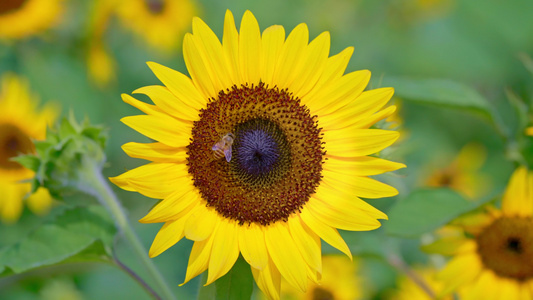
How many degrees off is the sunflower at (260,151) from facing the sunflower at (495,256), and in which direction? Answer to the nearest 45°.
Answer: approximately 90° to its left

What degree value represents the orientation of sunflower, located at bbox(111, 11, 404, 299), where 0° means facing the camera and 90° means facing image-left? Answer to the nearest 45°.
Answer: approximately 0°

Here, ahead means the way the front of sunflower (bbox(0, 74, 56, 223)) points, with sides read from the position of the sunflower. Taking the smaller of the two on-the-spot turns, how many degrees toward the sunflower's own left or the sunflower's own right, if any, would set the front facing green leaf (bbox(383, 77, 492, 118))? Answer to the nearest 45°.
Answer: approximately 45° to the sunflower's own left

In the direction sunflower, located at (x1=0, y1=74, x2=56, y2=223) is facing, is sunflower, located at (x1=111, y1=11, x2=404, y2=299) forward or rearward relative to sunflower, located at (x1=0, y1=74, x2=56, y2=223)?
forward

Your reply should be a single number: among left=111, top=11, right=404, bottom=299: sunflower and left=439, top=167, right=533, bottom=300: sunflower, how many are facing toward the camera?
2
